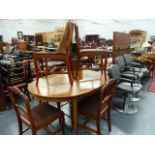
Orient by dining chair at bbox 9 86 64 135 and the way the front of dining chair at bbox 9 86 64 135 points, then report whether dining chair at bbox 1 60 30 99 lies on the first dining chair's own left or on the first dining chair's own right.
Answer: on the first dining chair's own left

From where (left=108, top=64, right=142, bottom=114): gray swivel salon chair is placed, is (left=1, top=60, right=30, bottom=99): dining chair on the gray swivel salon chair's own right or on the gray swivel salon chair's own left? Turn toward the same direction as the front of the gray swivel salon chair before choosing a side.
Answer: on the gray swivel salon chair's own right

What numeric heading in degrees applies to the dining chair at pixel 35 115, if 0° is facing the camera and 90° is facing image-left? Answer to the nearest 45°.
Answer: approximately 225°

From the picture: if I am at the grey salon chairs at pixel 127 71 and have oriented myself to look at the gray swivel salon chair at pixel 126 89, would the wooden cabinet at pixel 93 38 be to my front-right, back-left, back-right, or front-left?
back-right

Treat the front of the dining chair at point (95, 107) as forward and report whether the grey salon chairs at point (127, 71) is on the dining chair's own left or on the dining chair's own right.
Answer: on the dining chair's own right

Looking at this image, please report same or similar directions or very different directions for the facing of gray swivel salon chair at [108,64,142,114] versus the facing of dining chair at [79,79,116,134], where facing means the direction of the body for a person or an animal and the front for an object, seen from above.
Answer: very different directions
